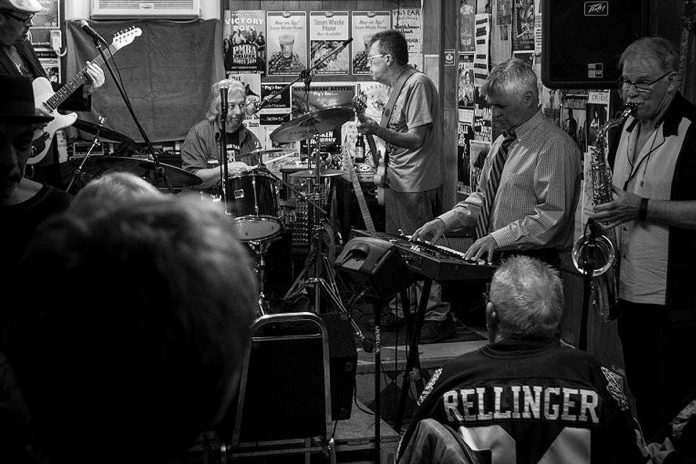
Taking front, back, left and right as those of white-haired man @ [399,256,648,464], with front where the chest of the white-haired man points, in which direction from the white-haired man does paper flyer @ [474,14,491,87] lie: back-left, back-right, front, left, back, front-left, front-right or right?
front

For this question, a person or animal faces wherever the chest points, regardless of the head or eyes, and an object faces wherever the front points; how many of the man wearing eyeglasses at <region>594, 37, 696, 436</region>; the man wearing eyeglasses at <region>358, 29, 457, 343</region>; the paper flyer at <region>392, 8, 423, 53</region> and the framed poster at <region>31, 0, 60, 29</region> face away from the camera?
0

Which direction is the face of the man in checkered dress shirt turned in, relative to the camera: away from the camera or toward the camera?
toward the camera

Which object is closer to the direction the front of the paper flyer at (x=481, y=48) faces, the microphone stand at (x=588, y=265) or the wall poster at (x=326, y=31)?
the microphone stand

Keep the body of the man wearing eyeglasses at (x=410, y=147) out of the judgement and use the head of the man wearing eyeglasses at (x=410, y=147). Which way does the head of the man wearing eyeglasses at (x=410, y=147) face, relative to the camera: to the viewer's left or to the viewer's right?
to the viewer's left

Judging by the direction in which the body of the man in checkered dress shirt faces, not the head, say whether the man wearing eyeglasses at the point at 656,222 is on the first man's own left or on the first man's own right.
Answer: on the first man's own left

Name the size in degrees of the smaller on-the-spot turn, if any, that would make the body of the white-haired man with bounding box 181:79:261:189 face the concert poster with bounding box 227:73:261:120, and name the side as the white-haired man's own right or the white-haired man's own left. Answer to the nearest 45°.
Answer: approximately 135° to the white-haired man's own left

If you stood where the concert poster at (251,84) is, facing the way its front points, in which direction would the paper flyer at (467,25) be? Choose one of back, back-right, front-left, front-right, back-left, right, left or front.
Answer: front-left

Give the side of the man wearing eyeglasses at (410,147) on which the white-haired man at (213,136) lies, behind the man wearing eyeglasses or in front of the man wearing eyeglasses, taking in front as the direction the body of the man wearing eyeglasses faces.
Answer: in front

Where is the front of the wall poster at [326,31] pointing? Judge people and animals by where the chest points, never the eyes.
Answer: toward the camera

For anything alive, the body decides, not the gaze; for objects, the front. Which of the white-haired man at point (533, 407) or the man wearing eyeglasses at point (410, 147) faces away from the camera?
the white-haired man

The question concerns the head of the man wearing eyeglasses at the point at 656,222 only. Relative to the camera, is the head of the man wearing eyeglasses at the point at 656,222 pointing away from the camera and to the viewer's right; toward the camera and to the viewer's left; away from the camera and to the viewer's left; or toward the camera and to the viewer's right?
toward the camera and to the viewer's left

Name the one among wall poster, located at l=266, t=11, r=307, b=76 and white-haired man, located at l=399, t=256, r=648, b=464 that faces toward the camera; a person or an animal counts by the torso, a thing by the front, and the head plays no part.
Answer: the wall poster

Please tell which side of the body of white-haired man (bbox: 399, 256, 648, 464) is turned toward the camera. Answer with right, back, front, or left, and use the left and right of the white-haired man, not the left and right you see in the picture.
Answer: back

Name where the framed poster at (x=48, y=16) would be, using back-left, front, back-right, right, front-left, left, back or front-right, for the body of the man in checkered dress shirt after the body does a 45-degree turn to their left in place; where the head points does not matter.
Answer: back-right

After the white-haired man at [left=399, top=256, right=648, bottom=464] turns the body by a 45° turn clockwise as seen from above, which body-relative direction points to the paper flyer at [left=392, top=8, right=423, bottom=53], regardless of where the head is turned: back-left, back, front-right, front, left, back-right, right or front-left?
front-left
